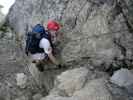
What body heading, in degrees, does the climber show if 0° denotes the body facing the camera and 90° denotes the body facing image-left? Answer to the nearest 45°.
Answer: approximately 270°
